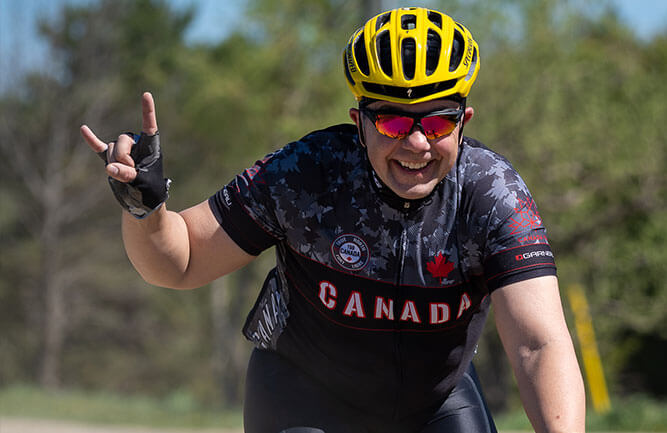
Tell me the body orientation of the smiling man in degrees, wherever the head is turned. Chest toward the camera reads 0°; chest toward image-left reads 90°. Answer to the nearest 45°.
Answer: approximately 0°

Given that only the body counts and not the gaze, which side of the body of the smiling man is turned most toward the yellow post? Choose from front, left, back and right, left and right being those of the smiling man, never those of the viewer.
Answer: back

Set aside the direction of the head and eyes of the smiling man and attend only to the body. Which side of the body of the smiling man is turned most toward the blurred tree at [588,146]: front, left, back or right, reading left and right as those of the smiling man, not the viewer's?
back
